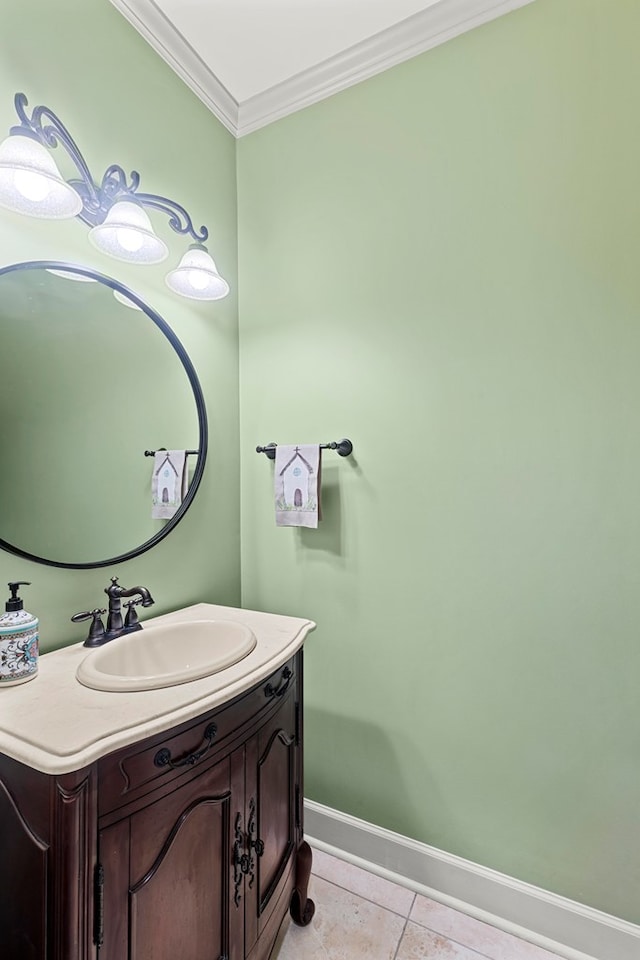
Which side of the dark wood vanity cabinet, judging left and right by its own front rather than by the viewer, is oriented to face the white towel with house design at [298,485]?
left

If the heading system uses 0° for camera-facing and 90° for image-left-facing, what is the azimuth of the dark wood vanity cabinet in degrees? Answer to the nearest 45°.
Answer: approximately 315°

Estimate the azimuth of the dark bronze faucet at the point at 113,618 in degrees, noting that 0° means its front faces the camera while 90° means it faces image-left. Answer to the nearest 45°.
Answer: approximately 315°
